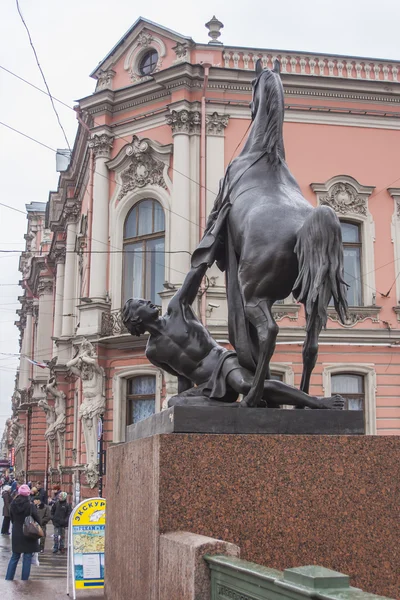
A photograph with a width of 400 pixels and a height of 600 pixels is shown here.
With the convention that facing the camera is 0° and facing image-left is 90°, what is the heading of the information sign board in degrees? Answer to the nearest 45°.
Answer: approximately 0°

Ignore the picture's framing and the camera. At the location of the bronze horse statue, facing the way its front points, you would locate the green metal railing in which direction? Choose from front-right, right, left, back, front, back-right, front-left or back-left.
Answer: back-left

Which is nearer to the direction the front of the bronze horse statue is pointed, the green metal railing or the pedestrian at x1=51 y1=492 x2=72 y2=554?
the pedestrian

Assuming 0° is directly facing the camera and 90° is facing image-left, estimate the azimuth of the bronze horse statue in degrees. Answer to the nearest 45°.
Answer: approximately 135°

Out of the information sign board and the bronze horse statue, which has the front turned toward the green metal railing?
the information sign board

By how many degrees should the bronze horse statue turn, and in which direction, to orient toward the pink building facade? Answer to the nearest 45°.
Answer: approximately 45° to its right

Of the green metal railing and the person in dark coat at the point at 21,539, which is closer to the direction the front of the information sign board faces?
the green metal railing

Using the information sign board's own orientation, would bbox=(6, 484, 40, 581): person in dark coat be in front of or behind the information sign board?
behind

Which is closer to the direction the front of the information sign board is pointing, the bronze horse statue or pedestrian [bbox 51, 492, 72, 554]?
the bronze horse statue
